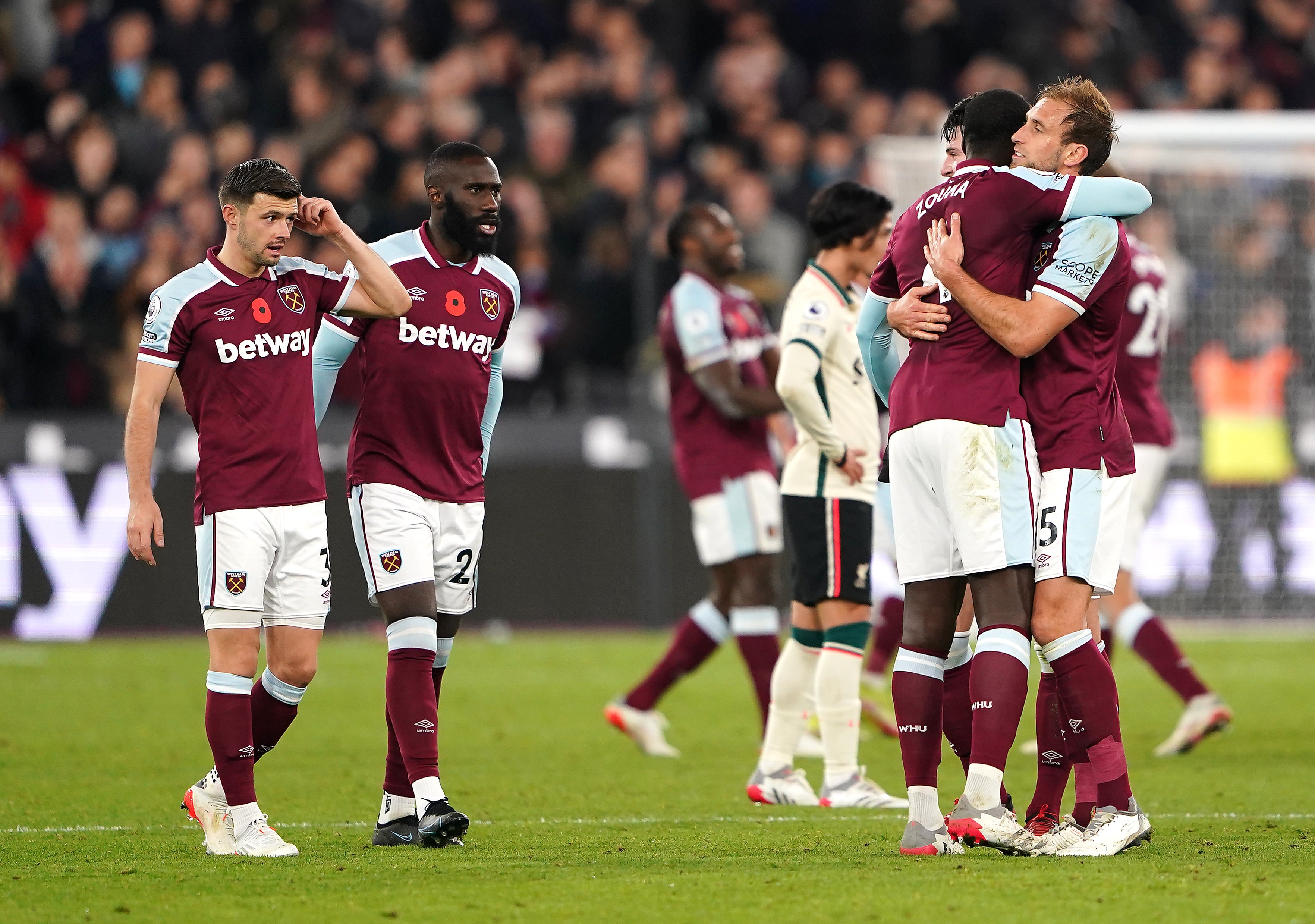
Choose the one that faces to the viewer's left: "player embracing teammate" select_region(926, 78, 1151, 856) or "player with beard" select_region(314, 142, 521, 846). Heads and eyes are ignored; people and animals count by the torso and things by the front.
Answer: the player embracing teammate

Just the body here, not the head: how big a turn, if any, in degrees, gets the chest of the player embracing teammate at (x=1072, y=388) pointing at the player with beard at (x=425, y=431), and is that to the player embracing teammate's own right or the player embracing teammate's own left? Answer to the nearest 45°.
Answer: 0° — they already face them

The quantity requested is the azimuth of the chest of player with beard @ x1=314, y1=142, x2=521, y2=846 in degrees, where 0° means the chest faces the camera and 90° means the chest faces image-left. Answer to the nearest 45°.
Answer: approximately 315°

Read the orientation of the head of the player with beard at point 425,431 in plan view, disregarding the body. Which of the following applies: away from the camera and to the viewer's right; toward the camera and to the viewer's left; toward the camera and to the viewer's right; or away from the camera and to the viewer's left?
toward the camera and to the viewer's right

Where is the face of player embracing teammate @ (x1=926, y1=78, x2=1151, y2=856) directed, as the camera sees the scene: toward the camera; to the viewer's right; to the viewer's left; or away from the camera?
to the viewer's left

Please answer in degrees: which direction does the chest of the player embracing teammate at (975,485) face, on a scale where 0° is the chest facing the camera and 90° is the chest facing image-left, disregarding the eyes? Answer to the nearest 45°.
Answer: approximately 225°

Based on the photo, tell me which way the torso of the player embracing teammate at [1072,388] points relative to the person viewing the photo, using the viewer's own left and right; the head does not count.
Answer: facing to the left of the viewer

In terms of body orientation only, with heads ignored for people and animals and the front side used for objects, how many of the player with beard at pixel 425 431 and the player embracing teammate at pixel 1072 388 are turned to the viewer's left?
1

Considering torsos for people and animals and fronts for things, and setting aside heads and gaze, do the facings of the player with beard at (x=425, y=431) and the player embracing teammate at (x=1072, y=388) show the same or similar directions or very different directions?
very different directions

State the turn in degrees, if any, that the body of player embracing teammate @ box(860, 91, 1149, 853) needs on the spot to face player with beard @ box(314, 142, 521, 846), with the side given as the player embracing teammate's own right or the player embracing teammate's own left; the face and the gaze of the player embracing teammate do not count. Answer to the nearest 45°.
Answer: approximately 135° to the player embracing teammate's own left
